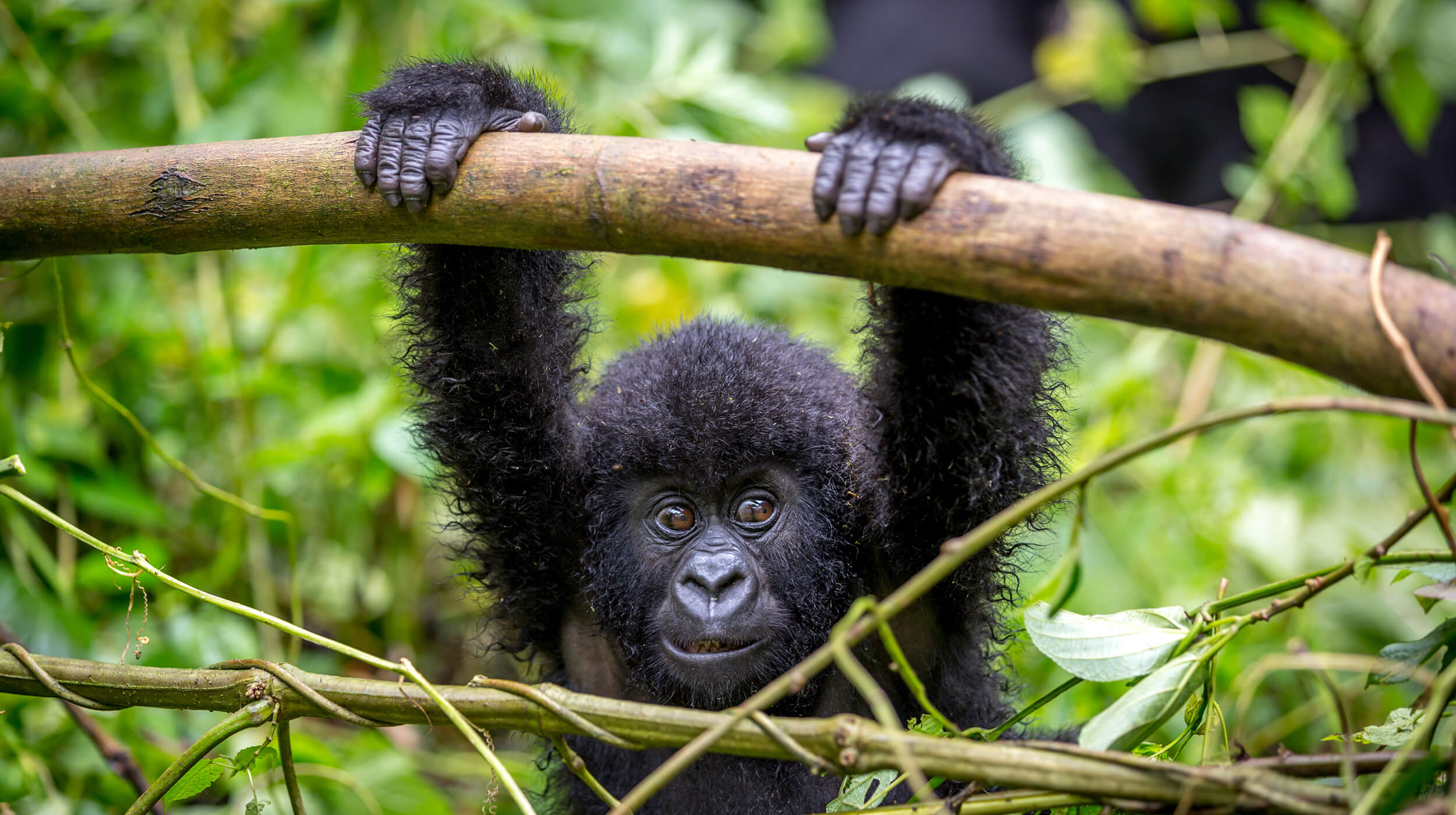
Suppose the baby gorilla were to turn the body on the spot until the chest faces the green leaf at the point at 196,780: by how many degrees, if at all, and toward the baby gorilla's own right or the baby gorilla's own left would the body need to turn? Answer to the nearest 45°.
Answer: approximately 45° to the baby gorilla's own right

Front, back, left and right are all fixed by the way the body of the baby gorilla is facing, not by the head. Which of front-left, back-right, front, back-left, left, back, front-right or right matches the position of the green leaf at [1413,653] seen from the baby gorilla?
front-left

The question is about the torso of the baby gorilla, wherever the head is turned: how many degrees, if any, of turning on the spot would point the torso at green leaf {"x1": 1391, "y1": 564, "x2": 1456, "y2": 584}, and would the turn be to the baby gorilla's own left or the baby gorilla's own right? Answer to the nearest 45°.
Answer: approximately 45° to the baby gorilla's own left

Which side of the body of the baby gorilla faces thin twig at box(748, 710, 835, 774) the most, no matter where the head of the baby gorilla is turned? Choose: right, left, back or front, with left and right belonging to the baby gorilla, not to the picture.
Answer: front

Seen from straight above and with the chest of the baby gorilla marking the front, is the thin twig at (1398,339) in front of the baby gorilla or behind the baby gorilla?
in front

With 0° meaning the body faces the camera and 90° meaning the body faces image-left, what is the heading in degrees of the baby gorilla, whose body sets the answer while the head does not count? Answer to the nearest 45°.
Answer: approximately 0°

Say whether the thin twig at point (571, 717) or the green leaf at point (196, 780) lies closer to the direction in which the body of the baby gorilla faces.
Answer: the thin twig

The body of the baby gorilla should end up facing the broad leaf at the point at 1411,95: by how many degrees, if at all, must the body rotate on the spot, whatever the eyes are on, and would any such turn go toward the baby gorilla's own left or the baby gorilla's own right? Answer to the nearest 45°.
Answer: approximately 135° to the baby gorilla's own left

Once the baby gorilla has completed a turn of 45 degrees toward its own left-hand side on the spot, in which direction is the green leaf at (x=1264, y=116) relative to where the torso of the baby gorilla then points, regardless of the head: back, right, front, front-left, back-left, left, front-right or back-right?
left

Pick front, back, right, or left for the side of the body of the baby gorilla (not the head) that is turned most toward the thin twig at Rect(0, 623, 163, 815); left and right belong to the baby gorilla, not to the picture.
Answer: right

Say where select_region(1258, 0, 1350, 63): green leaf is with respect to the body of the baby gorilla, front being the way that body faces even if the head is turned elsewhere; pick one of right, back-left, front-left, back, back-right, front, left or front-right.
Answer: back-left
